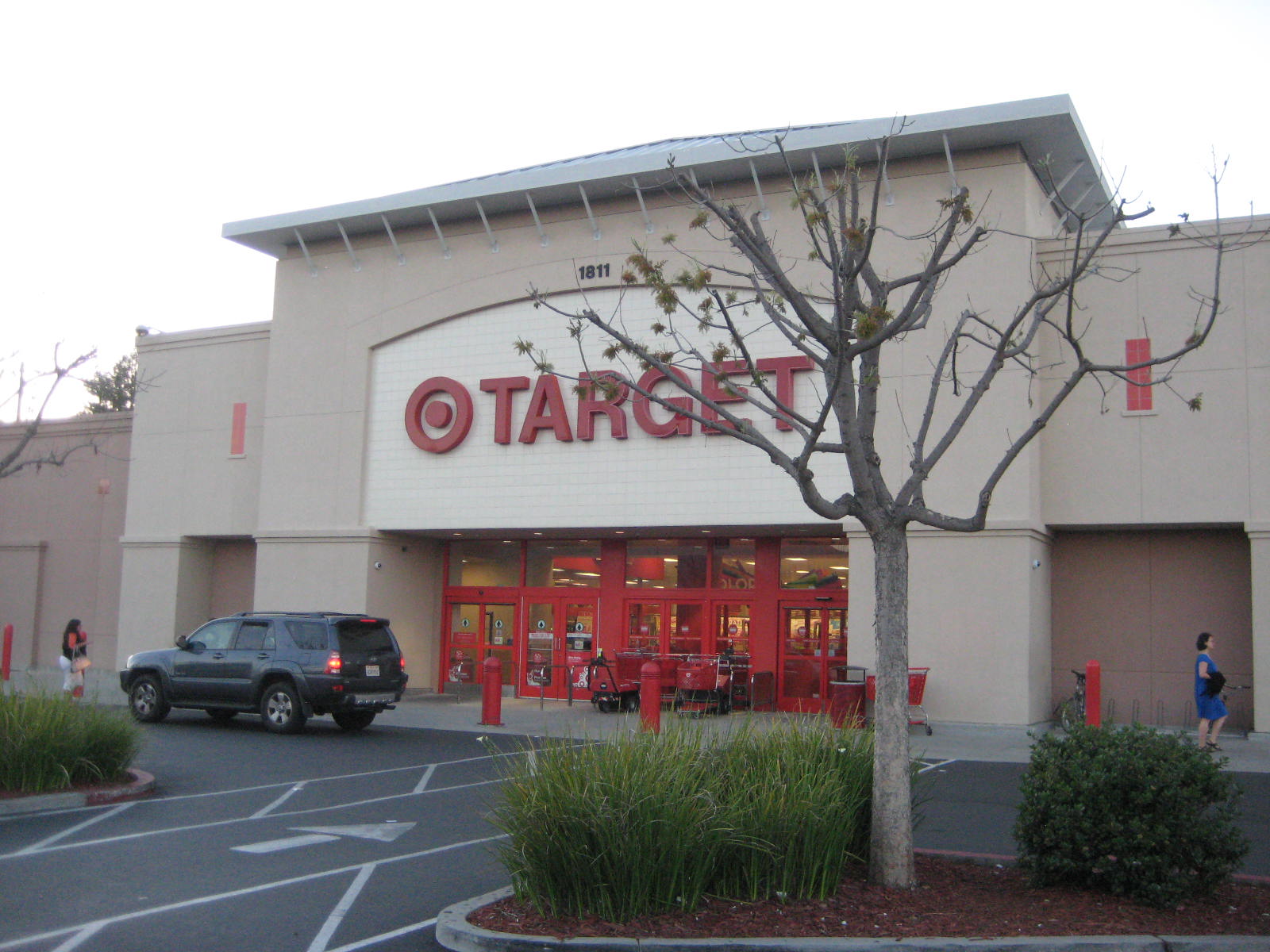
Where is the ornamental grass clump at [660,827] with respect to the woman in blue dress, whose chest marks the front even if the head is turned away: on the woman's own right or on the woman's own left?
on the woman's own right

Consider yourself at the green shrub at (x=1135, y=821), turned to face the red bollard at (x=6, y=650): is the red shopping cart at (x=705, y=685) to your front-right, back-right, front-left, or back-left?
front-right

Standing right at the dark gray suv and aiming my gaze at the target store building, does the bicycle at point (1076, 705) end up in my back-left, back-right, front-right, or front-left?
front-right
